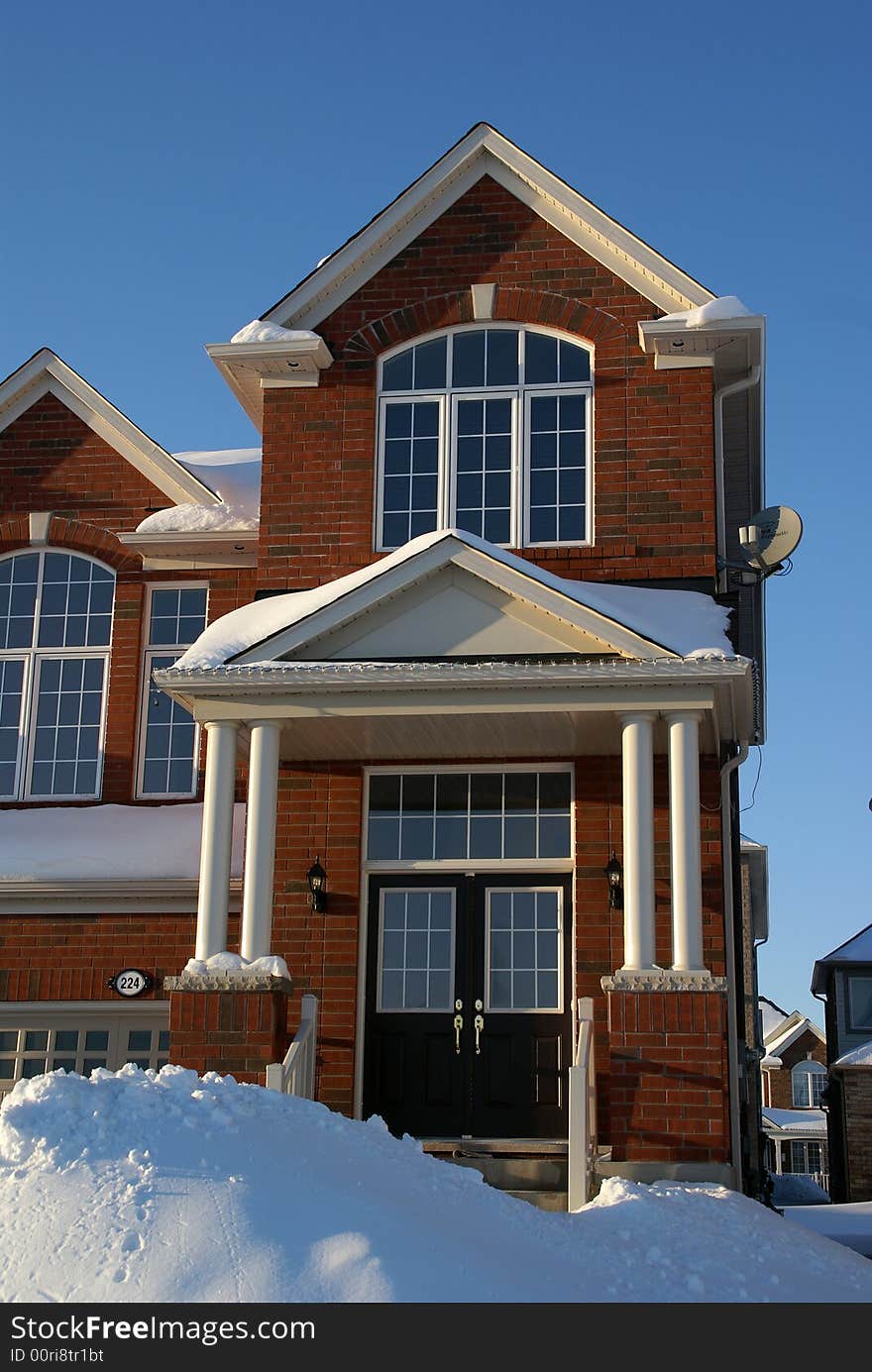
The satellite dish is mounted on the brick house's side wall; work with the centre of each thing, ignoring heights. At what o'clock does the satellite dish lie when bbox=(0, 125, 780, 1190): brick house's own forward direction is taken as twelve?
The satellite dish is roughly at 9 o'clock from the brick house.

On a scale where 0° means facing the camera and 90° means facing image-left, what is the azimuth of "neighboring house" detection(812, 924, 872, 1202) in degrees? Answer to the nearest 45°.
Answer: approximately 0°

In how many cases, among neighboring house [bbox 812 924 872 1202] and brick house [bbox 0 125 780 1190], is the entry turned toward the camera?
2

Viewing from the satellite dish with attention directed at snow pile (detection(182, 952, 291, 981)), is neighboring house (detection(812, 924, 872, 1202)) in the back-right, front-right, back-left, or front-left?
back-right

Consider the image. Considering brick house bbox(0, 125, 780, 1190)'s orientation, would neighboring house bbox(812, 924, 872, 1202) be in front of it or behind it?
behind
